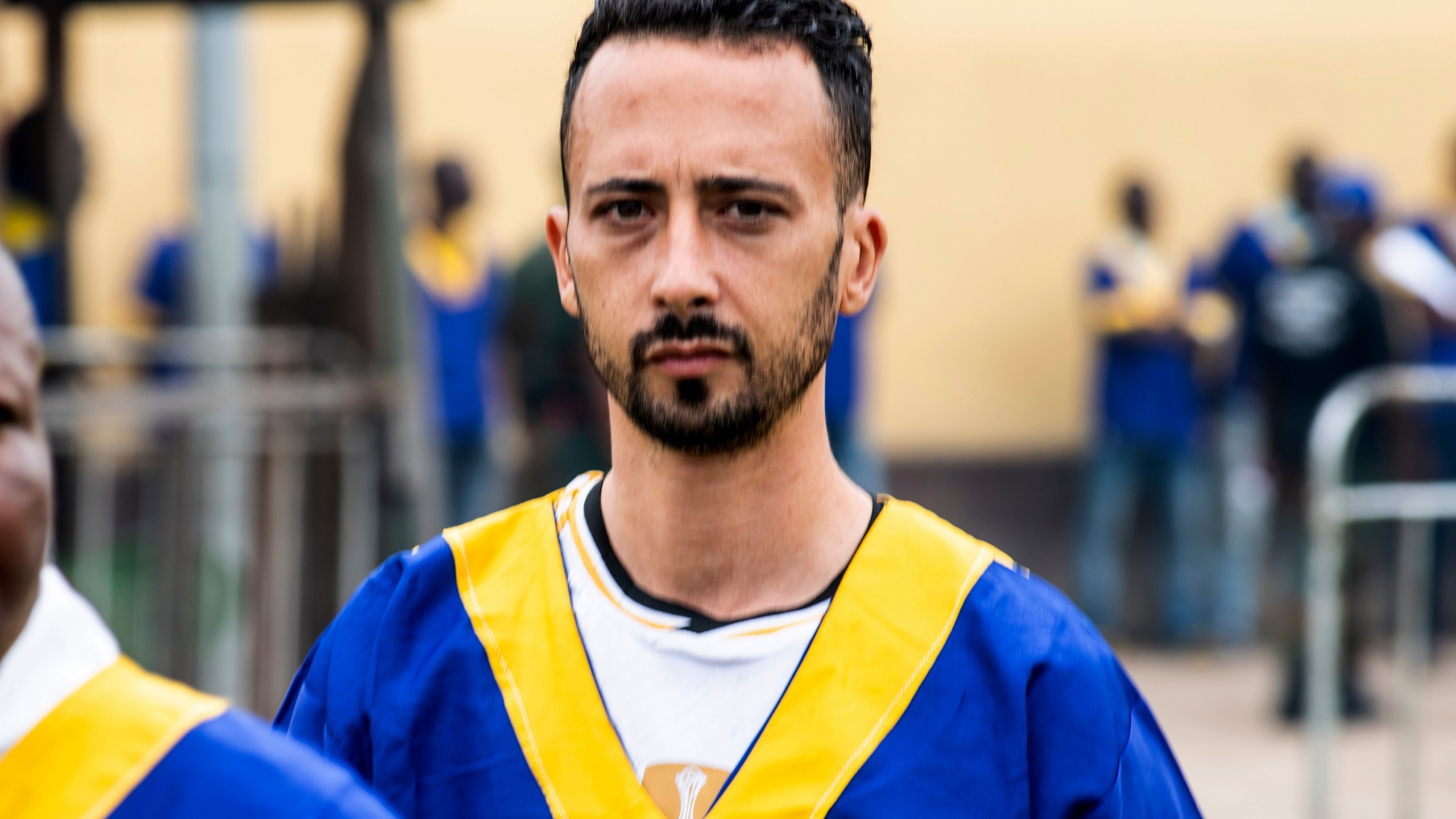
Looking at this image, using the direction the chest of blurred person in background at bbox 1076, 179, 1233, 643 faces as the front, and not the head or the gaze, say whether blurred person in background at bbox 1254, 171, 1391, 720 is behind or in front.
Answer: in front

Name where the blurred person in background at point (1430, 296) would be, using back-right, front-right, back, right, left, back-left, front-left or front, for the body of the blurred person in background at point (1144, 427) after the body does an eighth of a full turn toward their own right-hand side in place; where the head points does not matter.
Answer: left

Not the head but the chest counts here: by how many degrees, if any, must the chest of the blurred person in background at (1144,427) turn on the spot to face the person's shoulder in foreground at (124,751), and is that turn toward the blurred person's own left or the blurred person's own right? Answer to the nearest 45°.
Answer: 0° — they already face them

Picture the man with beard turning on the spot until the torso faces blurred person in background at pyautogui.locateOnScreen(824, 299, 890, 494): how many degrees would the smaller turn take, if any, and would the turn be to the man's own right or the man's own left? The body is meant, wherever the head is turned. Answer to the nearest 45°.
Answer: approximately 180°

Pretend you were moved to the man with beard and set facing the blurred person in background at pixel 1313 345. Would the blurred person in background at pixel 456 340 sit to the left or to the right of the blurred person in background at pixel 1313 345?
left

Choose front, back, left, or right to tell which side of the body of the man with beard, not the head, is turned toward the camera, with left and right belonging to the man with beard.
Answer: front

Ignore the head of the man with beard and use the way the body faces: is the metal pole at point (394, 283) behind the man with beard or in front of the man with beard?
behind

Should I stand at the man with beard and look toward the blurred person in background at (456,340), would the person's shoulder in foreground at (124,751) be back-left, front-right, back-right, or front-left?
back-left

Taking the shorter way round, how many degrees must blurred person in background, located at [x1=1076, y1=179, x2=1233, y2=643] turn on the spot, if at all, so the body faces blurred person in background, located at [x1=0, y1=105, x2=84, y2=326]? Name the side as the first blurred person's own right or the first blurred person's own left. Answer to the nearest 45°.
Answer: approximately 45° to the first blurred person's own right

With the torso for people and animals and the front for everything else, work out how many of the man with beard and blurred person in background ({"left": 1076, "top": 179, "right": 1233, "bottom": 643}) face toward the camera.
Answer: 2

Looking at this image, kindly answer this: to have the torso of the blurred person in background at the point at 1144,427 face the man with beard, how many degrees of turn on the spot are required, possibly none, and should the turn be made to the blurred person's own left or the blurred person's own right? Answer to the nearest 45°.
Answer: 0° — they already face them

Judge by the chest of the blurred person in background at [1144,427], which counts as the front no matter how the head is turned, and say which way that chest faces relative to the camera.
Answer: toward the camera
